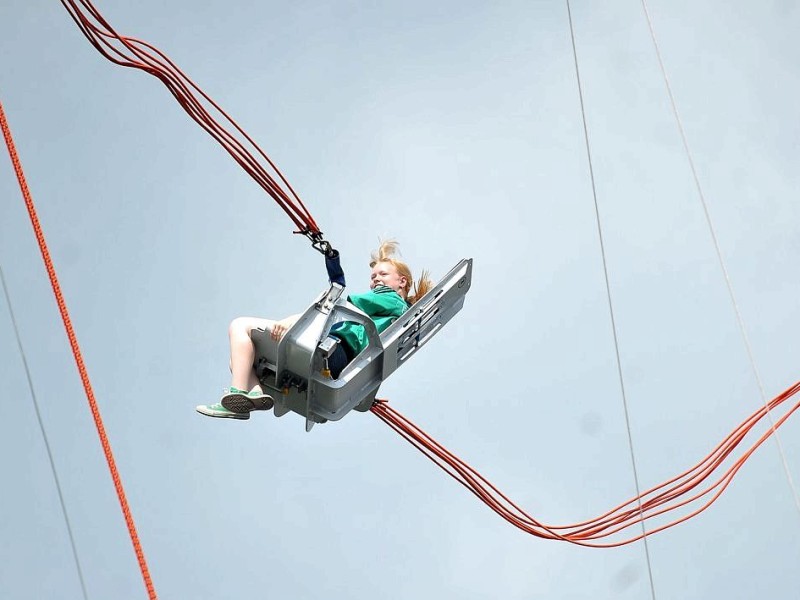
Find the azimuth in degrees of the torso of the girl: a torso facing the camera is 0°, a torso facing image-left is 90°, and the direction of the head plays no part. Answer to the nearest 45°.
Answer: approximately 90°

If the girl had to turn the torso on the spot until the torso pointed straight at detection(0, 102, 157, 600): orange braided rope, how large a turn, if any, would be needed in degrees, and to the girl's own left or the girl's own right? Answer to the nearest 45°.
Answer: approximately 45° to the girl's own left
